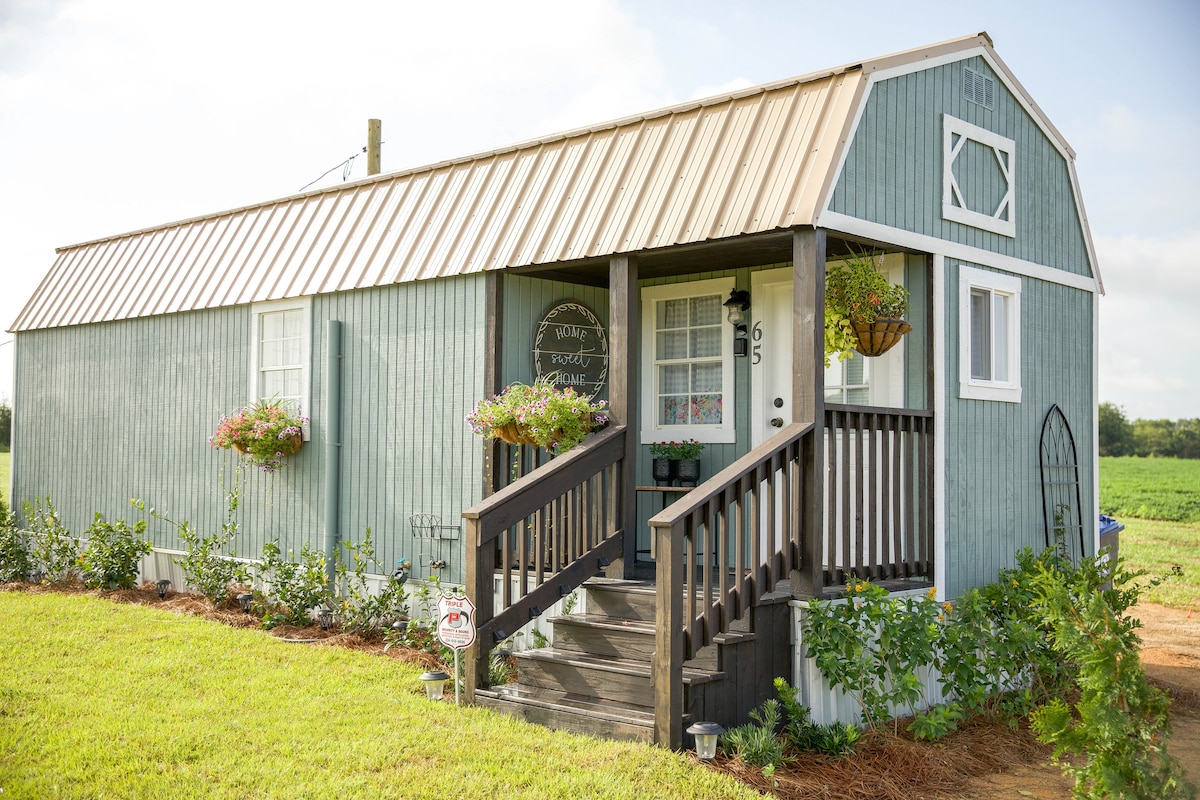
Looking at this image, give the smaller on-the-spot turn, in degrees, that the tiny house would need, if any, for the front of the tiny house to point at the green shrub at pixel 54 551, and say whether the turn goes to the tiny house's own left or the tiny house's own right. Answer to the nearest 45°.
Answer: approximately 90° to the tiny house's own right

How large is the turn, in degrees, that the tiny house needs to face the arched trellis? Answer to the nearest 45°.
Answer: approximately 135° to its left

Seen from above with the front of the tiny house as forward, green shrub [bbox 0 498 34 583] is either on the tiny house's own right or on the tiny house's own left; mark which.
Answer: on the tiny house's own right

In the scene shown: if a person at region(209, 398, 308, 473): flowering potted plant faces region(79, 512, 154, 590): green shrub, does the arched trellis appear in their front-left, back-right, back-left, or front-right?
back-right

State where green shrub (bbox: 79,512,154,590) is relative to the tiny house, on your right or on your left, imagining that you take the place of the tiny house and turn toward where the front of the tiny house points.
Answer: on your right

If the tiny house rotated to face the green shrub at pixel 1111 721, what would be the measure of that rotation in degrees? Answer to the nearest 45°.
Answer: approximately 45° to its left

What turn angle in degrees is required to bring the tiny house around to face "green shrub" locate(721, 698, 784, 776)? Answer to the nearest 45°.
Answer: approximately 45° to its left

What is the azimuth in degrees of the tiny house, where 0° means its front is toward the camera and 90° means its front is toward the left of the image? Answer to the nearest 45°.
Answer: approximately 45°

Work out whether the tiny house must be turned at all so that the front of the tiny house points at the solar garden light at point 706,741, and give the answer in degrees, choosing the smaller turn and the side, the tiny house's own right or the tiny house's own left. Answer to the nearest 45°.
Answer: approximately 45° to the tiny house's own left
